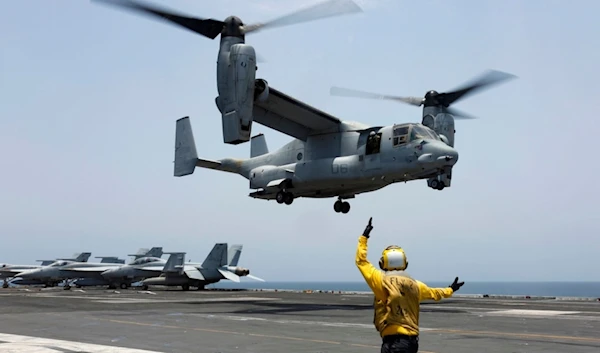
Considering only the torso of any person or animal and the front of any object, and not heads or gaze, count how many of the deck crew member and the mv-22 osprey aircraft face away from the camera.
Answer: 1

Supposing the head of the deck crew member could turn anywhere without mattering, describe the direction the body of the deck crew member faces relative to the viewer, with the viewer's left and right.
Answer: facing away from the viewer

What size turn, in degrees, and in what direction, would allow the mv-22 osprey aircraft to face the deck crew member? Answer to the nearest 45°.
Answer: approximately 45° to its right

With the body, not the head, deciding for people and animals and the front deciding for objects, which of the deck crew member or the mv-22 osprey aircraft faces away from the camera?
the deck crew member

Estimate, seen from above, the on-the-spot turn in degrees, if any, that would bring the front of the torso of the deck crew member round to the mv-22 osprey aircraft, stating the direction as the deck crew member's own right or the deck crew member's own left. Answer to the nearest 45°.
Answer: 0° — they already face it
